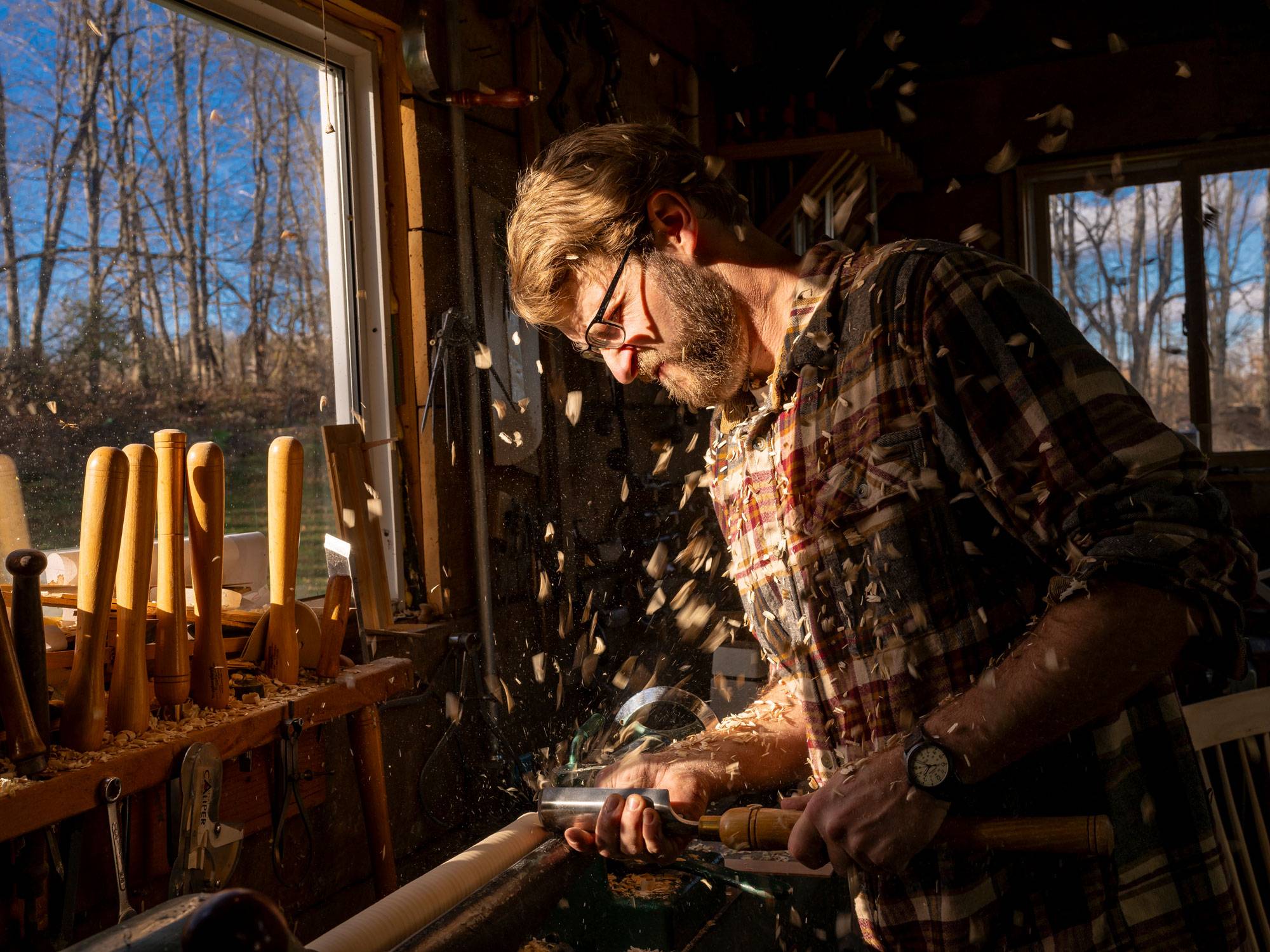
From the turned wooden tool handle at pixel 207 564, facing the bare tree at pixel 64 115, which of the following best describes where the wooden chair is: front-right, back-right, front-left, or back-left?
back-right

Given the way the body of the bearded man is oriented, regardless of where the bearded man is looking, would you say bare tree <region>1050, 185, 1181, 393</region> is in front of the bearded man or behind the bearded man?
behind

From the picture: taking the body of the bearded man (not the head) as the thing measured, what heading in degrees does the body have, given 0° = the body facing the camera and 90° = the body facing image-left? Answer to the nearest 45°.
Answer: approximately 45°

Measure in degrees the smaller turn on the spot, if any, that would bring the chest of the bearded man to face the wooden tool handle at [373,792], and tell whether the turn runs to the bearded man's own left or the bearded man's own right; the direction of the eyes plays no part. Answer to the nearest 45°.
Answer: approximately 90° to the bearded man's own right

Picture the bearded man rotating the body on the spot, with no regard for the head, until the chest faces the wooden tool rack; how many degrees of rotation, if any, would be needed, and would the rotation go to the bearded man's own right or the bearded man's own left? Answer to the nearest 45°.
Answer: approximately 45° to the bearded man's own right

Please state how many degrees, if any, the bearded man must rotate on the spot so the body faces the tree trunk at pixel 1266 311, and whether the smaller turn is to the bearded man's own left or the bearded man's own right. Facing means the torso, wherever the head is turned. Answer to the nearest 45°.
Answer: approximately 135° to the bearded man's own right
